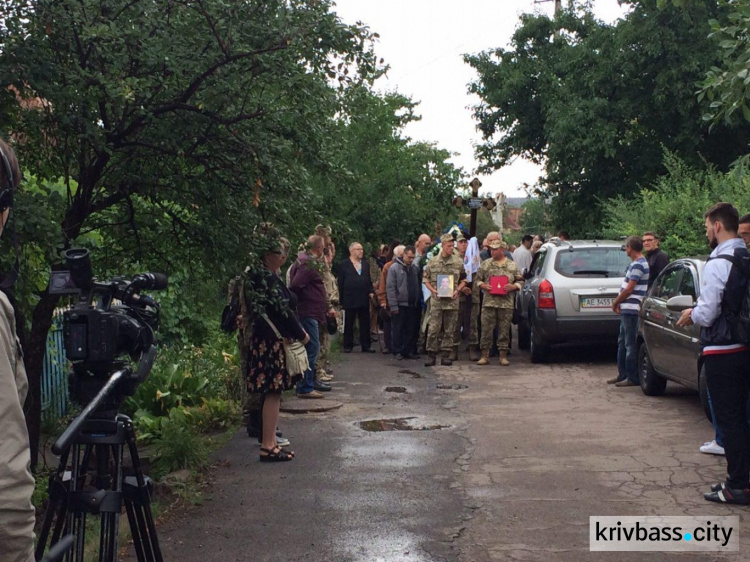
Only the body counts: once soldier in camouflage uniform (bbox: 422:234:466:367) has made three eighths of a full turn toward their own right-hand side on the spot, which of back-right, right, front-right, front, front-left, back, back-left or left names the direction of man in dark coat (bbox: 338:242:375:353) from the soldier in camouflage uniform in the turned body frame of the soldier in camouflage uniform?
front

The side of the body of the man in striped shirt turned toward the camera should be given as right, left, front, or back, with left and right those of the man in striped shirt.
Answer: left

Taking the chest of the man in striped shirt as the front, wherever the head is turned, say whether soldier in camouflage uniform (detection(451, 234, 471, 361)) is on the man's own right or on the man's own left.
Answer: on the man's own right

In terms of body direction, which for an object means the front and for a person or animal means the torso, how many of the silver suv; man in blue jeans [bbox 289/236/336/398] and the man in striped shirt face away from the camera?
1

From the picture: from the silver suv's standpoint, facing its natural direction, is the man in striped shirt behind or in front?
behind

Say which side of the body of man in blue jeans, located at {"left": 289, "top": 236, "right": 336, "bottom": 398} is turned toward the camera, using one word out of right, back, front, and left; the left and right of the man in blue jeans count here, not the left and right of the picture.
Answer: right

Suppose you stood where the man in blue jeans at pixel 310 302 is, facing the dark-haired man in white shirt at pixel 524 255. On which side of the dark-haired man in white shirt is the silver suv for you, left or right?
right

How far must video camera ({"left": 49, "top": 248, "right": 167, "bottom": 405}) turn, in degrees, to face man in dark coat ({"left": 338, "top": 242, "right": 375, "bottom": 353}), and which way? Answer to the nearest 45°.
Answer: approximately 45° to its left

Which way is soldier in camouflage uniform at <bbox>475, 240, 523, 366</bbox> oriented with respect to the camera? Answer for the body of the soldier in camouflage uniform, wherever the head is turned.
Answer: toward the camera

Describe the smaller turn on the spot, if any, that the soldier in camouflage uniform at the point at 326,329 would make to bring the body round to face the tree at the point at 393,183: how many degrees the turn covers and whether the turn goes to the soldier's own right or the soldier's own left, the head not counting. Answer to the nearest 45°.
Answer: approximately 90° to the soldier's own left

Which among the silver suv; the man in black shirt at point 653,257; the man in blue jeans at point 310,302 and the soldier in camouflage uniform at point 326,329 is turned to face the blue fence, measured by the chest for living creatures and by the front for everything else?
the man in black shirt

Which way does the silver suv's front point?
away from the camera

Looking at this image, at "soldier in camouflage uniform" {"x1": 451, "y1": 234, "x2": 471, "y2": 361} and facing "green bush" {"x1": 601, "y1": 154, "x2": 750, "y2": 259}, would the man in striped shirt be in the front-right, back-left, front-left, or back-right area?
front-right

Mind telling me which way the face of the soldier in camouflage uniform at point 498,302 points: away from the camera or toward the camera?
toward the camera

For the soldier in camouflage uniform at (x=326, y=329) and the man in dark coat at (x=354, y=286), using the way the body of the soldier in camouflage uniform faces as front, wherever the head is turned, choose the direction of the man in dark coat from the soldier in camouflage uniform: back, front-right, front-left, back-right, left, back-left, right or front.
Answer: left

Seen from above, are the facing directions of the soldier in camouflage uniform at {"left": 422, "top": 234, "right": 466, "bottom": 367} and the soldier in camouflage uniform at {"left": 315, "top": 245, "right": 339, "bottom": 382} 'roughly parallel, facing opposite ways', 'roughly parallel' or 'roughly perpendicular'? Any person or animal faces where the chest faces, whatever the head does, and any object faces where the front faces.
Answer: roughly perpendicular

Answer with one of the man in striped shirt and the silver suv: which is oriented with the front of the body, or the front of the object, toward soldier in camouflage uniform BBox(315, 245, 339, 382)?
the man in striped shirt

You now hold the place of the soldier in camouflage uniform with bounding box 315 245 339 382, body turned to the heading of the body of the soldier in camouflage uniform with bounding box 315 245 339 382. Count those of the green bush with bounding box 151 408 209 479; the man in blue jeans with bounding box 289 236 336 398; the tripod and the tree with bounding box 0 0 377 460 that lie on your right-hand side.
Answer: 4

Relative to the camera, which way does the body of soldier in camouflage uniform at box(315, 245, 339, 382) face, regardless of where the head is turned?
to the viewer's right

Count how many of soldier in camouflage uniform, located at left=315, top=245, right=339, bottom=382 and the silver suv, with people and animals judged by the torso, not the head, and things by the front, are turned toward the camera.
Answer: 0
